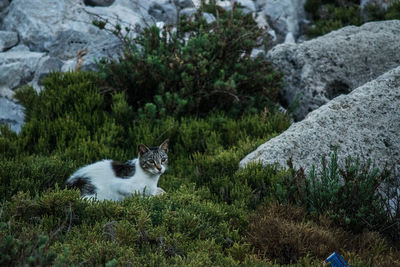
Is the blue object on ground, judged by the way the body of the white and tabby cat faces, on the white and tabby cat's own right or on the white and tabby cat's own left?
on the white and tabby cat's own right

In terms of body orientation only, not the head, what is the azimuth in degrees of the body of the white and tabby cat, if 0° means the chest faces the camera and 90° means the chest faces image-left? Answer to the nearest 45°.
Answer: approximately 270°

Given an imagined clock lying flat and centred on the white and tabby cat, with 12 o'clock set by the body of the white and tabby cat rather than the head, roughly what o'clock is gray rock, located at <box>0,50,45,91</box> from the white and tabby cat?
The gray rock is roughly at 8 o'clock from the white and tabby cat.

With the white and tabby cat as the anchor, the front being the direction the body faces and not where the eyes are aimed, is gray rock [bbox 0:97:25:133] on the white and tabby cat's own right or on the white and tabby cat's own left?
on the white and tabby cat's own left

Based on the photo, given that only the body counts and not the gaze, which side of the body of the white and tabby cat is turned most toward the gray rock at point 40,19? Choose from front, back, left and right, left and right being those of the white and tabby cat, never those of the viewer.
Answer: left

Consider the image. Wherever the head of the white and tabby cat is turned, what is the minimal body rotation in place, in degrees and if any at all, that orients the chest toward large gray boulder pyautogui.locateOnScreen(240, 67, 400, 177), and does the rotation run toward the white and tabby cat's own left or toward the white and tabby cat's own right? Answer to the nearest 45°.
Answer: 0° — it already faces it

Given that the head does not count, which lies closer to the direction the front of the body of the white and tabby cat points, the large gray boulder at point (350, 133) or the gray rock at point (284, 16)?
the large gray boulder

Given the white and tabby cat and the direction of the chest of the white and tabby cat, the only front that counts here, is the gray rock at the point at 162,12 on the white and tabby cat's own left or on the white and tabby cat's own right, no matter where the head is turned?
on the white and tabby cat's own left

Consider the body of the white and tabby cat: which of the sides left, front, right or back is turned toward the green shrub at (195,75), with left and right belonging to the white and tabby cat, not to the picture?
left

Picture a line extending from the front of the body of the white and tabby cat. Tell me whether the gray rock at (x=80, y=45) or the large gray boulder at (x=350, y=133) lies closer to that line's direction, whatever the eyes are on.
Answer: the large gray boulder

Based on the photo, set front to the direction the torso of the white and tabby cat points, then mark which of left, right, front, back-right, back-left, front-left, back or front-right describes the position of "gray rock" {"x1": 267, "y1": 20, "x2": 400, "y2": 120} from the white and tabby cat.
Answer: front-left

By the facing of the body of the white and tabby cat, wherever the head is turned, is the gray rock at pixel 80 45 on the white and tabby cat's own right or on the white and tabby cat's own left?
on the white and tabby cat's own left

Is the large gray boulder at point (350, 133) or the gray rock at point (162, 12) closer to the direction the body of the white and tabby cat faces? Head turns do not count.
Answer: the large gray boulder
